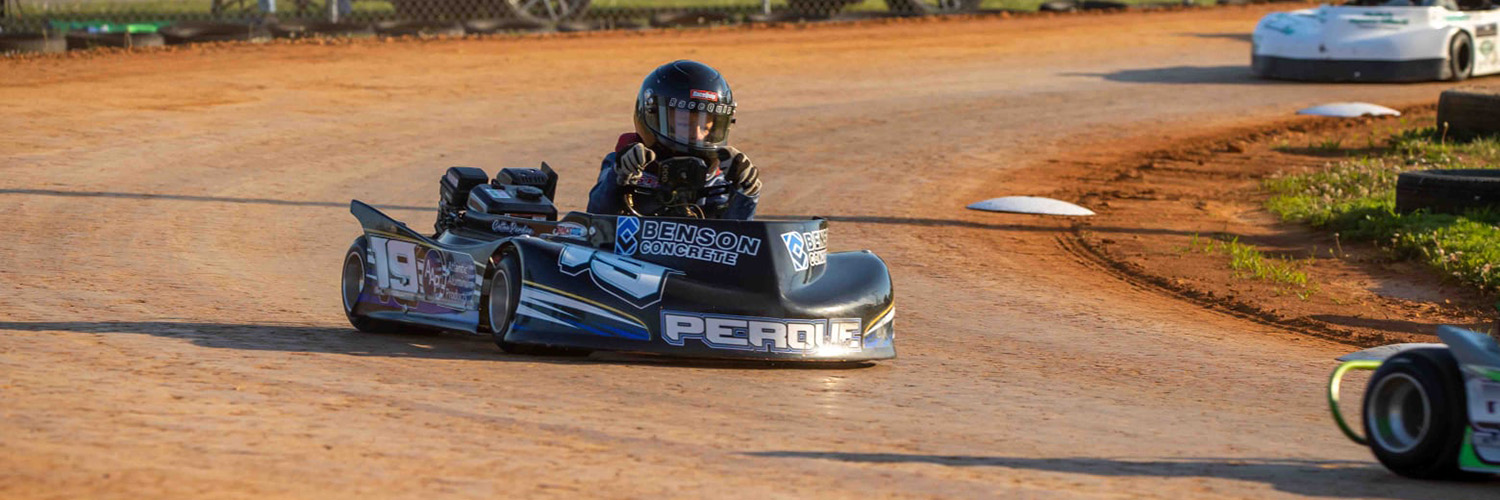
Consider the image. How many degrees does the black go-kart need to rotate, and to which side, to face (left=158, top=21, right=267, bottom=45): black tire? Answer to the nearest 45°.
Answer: approximately 135° to its left

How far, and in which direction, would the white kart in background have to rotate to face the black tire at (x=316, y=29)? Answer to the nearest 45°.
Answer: approximately 45° to its right

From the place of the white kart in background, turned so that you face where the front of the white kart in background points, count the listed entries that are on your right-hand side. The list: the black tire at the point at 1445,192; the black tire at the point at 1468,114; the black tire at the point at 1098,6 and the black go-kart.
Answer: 1

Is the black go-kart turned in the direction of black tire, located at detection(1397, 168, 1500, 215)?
no

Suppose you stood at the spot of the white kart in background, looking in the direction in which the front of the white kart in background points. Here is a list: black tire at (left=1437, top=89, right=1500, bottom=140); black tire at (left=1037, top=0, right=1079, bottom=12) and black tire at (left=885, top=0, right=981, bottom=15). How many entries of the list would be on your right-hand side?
2

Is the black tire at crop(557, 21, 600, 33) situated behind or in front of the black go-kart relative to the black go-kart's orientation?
behind

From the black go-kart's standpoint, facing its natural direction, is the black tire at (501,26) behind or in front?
behind

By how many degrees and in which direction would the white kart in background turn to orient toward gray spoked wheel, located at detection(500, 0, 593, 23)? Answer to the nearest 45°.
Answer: approximately 45° to its right

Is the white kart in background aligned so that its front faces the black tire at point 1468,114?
no

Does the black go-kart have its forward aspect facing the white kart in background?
no

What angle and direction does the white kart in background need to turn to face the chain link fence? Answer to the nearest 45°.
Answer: approximately 45° to its right

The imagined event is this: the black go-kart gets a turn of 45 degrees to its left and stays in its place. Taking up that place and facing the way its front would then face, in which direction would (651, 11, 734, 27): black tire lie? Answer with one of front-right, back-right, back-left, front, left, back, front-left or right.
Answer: left

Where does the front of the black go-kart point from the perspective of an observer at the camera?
facing the viewer and to the right of the viewer

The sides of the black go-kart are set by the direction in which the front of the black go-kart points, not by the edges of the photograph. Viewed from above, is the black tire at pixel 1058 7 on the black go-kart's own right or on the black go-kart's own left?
on the black go-kart's own left

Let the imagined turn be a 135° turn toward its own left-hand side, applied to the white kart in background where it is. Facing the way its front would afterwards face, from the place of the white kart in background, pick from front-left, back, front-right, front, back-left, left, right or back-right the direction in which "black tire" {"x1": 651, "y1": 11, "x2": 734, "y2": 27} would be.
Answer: back

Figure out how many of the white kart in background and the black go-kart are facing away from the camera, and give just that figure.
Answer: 0

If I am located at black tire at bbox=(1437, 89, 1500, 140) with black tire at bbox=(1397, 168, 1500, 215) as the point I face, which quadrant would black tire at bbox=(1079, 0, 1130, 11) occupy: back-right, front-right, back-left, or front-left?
back-right

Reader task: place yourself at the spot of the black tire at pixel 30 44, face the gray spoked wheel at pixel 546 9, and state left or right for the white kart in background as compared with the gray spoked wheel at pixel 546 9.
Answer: right

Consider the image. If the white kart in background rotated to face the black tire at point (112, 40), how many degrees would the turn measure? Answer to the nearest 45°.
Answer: approximately 45° to its right

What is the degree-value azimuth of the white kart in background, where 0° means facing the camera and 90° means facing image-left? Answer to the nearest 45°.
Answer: approximately 45°
